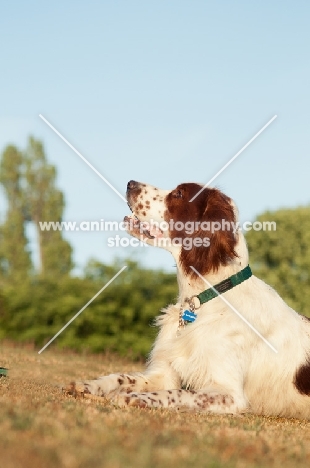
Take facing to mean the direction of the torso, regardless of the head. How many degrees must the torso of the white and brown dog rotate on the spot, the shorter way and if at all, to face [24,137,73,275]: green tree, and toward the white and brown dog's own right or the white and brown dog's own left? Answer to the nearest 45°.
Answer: approximately 90° to the white and brown dog's own right

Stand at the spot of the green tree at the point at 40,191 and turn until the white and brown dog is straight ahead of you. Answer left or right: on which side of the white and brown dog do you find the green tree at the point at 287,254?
left

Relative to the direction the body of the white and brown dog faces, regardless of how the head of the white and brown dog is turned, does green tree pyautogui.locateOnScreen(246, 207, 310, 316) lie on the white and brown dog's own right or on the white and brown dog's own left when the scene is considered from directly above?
on the white and brown dog's own right

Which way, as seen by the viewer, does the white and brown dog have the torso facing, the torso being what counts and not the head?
to the viewer's left

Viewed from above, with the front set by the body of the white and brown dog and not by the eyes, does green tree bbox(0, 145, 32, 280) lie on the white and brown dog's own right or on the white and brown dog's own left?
on the white and brown dog's own right
